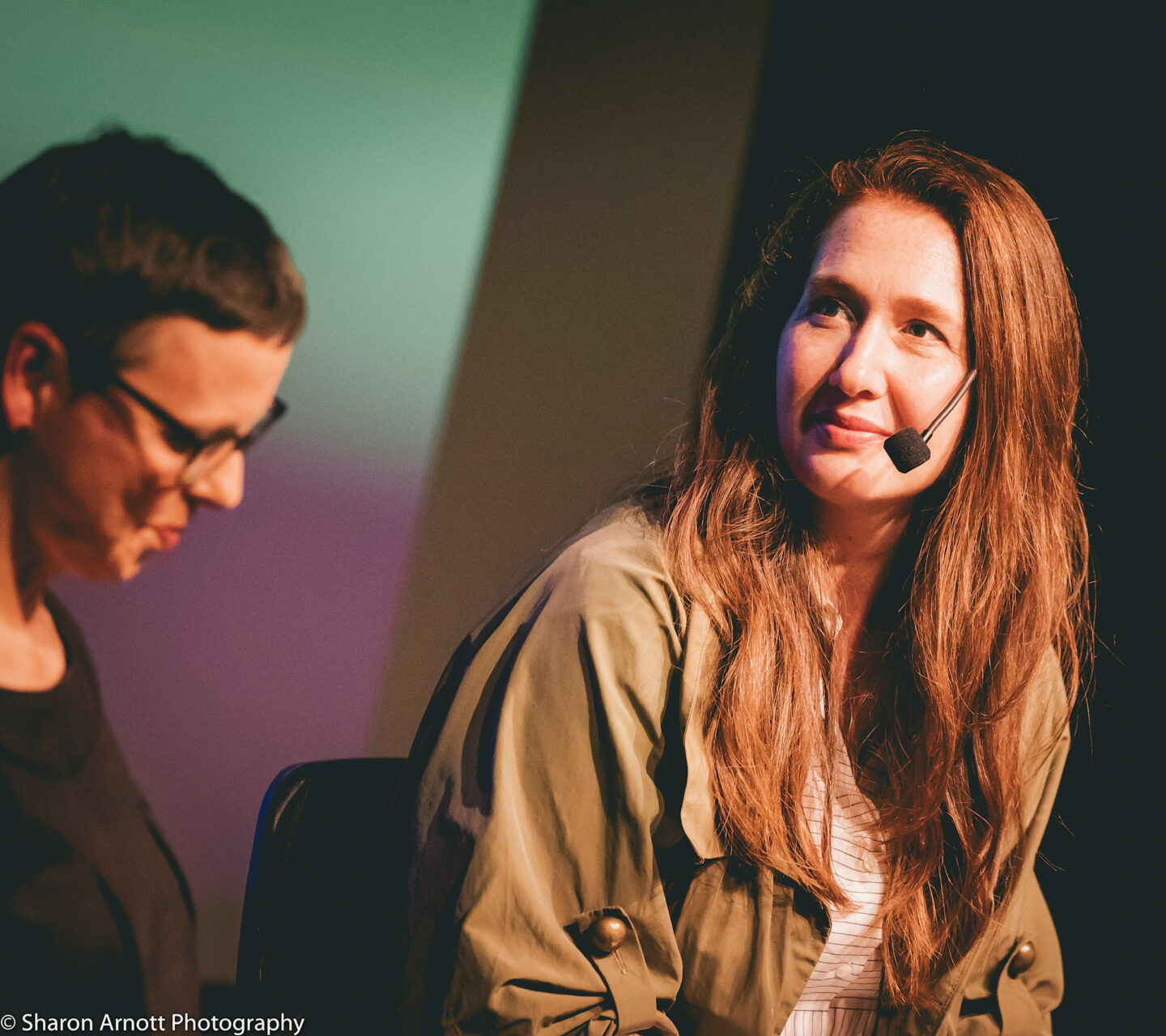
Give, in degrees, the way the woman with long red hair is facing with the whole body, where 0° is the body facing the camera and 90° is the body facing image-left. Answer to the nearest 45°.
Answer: approximately 315°

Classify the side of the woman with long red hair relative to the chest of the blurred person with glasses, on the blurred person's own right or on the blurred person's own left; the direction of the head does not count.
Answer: on the blurred person's own left

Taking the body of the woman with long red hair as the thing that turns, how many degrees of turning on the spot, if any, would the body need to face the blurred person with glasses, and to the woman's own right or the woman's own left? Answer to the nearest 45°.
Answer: approximately 90° to the woman's own right

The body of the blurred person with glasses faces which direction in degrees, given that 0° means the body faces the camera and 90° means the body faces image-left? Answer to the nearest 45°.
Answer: approximately 315°
